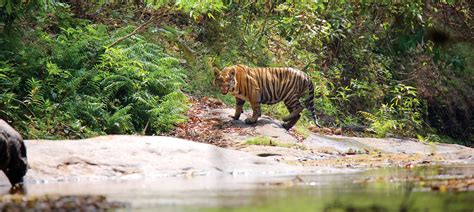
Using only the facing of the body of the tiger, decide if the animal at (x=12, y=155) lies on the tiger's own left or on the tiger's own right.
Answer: on the tiger's own left

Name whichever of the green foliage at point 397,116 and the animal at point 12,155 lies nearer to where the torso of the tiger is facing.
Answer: the animal

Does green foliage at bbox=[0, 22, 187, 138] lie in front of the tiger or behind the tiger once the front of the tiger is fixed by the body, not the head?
in front

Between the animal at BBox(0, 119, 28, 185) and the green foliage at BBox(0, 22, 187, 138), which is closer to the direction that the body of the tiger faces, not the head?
the green foliage

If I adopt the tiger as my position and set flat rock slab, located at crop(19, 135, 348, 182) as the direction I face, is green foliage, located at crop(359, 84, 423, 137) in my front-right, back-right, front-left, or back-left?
back-left

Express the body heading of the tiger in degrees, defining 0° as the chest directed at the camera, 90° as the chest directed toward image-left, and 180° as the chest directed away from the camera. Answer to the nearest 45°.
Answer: approximately 90°

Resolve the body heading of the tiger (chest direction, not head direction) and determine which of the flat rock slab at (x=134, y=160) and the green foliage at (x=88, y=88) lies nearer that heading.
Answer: the green foliage
